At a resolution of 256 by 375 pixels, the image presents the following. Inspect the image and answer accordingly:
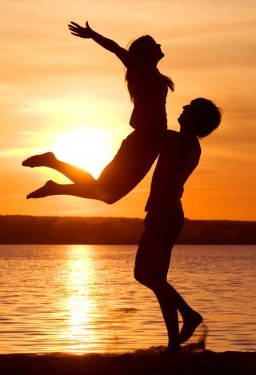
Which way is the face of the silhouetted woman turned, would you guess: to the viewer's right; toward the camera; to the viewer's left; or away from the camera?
to the viewer's right

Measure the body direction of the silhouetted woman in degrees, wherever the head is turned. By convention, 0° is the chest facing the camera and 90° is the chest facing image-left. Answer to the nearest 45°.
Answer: approximately 270°
